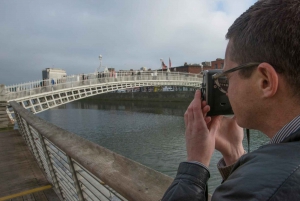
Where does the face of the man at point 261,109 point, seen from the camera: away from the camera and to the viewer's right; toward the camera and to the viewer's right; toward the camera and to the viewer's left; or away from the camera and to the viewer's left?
away from the camera and to the viewer's left

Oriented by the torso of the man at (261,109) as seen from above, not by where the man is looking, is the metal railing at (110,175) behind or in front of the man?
in front

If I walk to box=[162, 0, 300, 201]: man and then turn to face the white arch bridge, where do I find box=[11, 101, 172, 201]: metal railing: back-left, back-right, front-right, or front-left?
front-left

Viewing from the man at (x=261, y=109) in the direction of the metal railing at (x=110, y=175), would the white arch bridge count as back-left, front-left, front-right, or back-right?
front-right

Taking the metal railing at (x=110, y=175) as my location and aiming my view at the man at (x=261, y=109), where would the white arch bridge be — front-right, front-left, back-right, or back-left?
back-left

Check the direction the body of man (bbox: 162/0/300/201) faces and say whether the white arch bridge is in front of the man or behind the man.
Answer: in front

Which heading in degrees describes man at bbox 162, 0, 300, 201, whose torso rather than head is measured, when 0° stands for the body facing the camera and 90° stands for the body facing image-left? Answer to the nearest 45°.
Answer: approximately 135°
